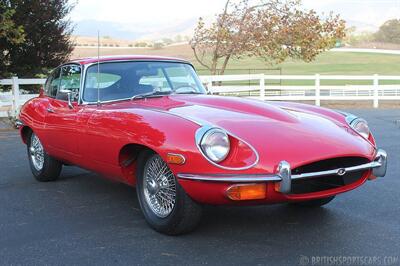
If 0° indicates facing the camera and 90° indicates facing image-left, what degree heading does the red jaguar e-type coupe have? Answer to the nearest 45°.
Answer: approximately 315°

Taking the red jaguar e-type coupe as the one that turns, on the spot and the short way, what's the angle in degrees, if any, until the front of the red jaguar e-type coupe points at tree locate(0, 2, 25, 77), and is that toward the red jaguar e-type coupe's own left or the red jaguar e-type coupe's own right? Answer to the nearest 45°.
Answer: approximately 180°

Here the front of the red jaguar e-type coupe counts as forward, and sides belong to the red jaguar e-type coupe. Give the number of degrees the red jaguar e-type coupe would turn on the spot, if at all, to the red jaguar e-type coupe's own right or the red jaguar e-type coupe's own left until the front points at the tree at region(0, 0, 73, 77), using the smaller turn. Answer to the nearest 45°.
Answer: approximately 135° to the red jaguar e-type coupe's own left

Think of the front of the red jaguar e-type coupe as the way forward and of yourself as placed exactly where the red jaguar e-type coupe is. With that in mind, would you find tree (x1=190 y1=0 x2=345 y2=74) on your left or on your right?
on your left
